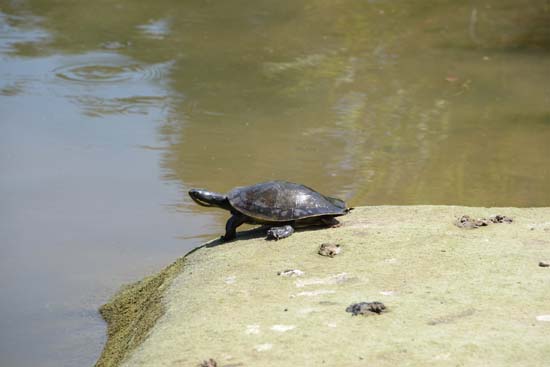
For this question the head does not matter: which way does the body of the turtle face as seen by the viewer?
to the viewer's left
